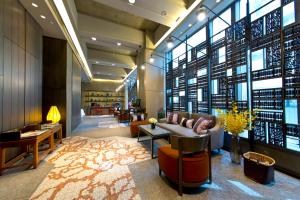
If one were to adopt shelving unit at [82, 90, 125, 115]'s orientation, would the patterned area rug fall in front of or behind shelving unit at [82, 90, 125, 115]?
in front

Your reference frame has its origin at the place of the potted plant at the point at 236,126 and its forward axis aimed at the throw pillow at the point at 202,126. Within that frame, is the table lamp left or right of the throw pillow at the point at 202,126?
left

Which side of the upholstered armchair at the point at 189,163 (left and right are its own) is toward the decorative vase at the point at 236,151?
right

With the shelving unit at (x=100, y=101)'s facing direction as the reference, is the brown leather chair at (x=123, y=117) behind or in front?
in front

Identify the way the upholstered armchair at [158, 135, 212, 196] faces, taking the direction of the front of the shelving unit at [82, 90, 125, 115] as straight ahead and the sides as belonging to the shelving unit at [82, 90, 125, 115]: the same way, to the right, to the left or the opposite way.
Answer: the opposite way

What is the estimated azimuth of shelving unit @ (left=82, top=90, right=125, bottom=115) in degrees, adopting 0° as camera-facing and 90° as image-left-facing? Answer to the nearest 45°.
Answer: approximately 0°

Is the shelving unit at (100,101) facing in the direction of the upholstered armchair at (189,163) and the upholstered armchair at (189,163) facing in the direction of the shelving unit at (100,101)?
yes

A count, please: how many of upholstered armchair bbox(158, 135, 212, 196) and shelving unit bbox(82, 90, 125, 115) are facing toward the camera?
1

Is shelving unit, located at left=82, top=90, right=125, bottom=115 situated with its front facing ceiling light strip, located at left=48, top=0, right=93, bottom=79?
yes

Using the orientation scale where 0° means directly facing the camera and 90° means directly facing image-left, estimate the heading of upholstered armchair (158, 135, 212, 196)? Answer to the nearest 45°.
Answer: approximately 135°

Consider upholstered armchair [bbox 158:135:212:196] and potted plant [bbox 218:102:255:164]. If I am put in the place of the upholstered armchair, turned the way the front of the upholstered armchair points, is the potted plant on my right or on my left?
on my right
